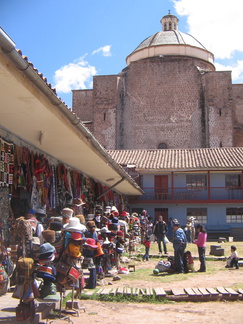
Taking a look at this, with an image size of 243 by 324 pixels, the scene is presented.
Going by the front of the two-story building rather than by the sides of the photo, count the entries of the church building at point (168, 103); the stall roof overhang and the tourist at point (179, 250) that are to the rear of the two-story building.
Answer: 1

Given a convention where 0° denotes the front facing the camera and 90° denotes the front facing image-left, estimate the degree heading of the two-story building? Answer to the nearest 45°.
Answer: approximately 0°

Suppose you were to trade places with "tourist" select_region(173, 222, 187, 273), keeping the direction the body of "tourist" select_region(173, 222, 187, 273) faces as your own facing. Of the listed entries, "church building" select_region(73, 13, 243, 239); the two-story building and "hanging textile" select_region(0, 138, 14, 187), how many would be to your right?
2

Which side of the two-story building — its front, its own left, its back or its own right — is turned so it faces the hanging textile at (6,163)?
front

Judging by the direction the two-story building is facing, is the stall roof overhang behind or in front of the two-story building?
in front

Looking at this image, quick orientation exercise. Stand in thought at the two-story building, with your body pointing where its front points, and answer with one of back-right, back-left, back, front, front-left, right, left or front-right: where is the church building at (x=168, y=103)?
back

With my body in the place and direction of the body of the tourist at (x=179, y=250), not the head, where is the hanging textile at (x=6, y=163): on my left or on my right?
on my left

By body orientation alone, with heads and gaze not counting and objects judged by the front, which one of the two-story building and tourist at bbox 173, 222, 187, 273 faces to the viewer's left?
the tourist

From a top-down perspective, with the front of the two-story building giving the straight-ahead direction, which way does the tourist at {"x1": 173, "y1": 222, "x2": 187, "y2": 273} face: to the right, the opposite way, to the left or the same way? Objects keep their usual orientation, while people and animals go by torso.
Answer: to the right

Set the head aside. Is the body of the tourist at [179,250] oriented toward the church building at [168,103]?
no

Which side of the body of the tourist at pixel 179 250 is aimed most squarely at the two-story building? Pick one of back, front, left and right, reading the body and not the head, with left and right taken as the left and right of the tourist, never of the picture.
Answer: right

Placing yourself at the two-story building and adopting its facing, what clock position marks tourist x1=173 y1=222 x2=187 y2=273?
The tourist is roughly at 12 o'clock from the two-story building.
